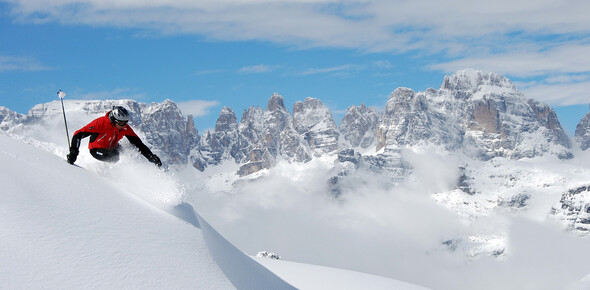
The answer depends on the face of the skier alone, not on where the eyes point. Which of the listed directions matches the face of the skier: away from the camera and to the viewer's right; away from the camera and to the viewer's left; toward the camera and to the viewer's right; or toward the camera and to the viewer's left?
toward the camera and to the viewer's right

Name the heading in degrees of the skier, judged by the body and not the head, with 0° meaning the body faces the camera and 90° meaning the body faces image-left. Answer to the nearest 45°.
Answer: approximately 315°
